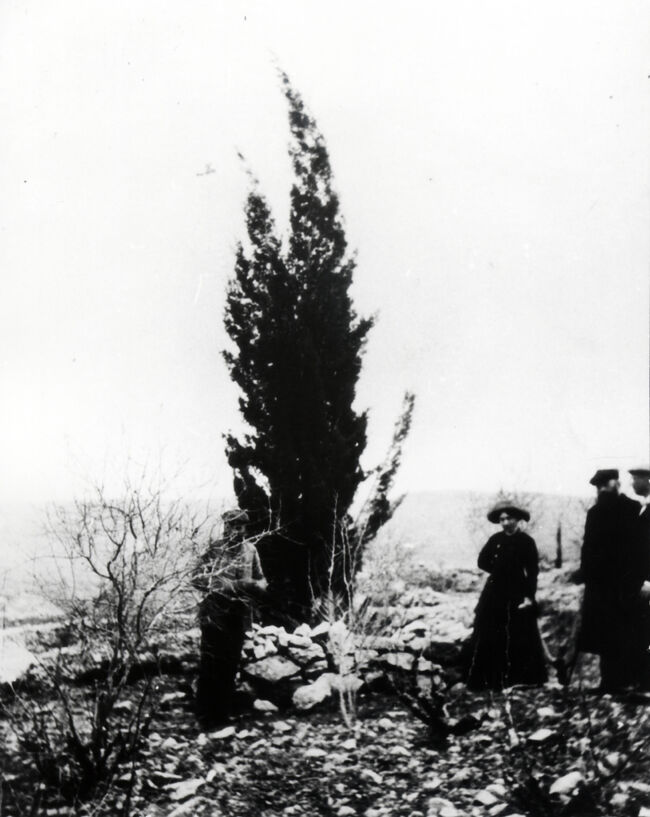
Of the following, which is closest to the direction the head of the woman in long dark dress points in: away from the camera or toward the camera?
toward the camera

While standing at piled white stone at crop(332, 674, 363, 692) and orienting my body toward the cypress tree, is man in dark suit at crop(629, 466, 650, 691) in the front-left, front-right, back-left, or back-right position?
back-right

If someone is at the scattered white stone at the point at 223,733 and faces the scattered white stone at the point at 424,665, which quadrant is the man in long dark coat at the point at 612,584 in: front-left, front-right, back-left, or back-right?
front-right

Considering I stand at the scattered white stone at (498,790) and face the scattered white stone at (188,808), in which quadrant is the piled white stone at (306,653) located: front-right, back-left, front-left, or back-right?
front-right
